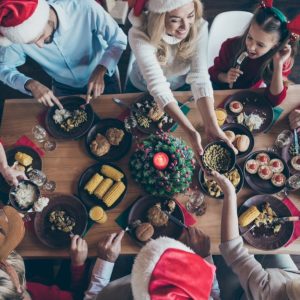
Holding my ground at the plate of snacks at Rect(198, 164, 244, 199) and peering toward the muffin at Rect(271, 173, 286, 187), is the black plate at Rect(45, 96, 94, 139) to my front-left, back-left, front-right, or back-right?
back-left

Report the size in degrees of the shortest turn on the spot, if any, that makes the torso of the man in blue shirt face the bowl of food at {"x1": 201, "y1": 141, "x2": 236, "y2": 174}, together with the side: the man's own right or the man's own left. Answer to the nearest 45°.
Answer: approximately 45° to the man's own left

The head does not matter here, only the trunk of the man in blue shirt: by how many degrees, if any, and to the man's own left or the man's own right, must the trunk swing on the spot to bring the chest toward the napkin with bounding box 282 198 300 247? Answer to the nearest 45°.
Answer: approximately 45° to the man's own left

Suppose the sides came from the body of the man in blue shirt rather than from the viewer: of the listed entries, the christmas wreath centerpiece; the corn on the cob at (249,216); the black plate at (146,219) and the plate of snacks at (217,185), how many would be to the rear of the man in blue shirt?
0

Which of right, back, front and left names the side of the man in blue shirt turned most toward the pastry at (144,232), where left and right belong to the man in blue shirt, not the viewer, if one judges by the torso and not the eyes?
front

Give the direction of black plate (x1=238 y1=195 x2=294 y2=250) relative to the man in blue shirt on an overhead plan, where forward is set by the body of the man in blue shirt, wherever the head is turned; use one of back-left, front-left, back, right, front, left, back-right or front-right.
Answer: front-left

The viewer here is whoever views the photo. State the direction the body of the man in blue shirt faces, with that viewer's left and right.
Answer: facing the viewer

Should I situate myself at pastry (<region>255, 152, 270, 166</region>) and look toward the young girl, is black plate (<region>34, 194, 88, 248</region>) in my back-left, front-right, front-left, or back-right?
back-left

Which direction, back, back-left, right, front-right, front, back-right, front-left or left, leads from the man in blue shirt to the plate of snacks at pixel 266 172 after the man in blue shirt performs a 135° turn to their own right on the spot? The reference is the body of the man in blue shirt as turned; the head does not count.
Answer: back

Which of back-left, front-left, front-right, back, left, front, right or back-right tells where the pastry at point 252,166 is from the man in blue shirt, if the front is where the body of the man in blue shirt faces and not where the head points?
front-left

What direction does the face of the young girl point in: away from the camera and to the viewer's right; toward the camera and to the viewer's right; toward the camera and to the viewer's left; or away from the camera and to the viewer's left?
toward the camera and to the viewer's left

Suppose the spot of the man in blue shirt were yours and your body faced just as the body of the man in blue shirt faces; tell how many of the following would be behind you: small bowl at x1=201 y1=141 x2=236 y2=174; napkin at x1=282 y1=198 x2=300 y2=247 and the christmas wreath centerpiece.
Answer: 0

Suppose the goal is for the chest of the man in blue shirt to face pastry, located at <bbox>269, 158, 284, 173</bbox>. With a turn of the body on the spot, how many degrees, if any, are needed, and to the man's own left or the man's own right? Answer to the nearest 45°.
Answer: approximately 45° to the man's own left

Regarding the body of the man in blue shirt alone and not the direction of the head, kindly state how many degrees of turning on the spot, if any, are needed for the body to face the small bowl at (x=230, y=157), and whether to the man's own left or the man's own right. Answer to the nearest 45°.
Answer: approximately 45° to the man's own left

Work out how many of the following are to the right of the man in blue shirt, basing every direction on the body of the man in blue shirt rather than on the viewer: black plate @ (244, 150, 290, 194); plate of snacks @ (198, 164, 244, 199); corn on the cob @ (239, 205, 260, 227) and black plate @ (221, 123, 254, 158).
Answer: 0

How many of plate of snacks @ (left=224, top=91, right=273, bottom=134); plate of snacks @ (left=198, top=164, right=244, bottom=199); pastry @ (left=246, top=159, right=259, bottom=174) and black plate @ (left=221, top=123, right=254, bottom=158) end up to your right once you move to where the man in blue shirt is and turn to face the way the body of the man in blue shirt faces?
0

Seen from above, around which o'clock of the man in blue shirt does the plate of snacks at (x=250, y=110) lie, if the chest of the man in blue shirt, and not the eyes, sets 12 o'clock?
The plate of snacks is roughly at 10 o'clock from the man in blue shirt.

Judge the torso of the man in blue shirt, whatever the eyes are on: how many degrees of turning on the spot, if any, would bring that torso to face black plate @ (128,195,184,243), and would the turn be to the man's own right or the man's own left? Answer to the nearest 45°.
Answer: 0° — they already face it
